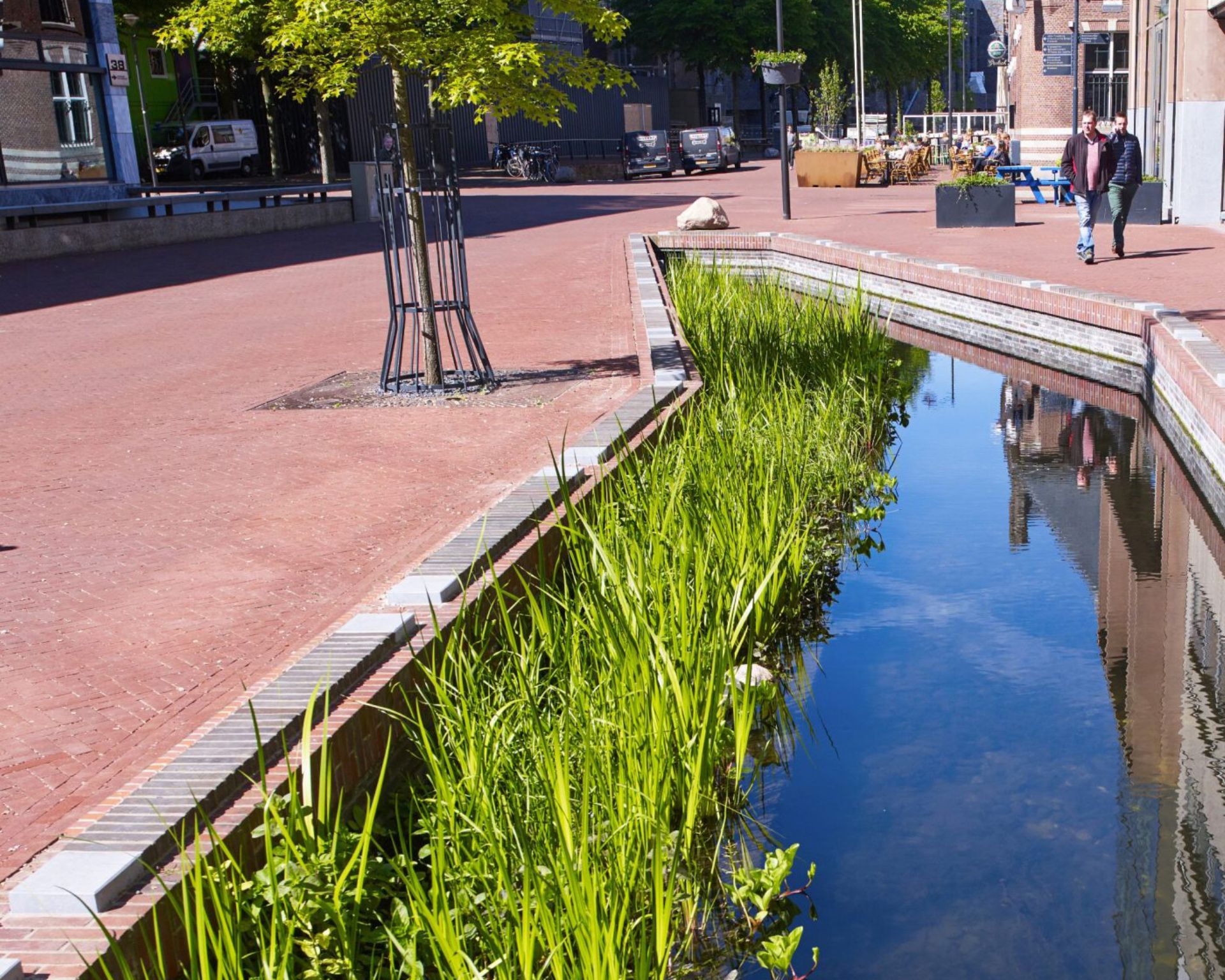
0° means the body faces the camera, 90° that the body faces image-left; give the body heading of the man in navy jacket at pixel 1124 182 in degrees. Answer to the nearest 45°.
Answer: approximately 0°

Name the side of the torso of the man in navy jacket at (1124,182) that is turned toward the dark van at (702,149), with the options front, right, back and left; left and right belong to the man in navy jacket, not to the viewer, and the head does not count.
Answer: back

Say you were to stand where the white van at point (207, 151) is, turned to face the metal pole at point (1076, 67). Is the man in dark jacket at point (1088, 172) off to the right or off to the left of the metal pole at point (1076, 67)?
right

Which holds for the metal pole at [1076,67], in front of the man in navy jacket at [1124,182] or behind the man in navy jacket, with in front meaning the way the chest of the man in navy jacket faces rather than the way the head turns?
behind

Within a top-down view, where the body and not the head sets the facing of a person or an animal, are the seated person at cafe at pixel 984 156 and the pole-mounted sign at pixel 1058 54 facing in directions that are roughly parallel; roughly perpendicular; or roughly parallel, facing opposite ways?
roughly perpendicular

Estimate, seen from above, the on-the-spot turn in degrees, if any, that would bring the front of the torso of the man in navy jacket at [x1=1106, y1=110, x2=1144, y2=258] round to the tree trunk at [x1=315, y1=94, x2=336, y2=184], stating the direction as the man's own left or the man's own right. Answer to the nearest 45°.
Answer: approximately 135° to the man's own right
